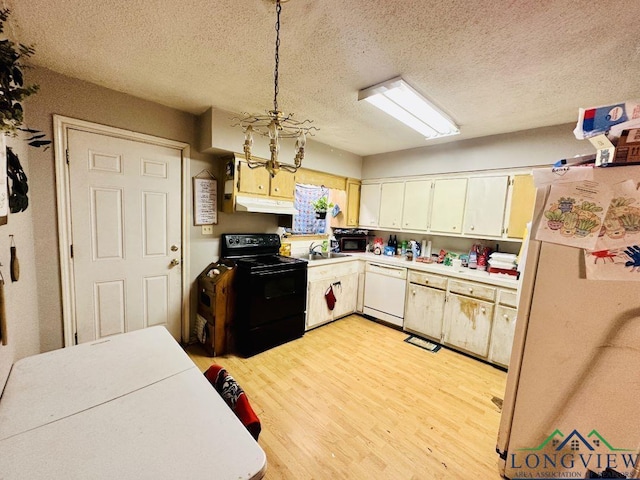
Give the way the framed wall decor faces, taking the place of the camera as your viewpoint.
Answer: facing the viewer and to the right of the viewer

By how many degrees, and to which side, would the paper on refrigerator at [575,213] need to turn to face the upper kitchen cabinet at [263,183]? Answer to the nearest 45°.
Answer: approximately 90° to its right

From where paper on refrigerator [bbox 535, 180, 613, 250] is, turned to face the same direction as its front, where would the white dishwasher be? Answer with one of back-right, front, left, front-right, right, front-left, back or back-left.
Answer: back-right

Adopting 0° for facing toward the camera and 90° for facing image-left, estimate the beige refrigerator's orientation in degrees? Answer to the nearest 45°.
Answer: approximately 90°

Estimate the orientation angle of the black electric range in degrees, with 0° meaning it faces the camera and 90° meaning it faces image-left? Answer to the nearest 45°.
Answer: approximately 315°

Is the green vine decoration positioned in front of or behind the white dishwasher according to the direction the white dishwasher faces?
in front

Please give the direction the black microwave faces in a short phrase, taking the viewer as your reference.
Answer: facing the viewer

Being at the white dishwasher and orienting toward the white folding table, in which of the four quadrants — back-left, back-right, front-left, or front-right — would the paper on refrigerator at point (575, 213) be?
front-left
